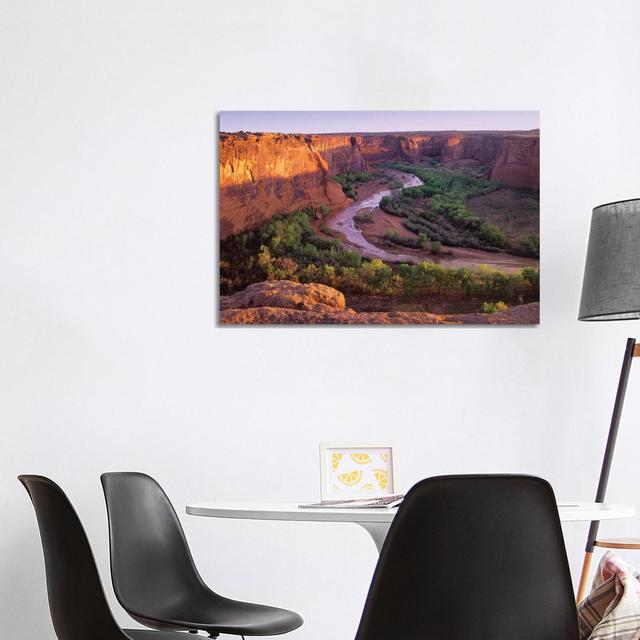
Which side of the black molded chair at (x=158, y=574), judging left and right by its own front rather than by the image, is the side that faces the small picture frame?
front

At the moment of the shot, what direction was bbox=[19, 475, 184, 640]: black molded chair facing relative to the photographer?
facing away from the viewer and to the right of the viewer

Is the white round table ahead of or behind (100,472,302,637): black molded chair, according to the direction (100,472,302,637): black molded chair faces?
ahead

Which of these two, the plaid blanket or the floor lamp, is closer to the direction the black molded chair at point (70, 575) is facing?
the floor lamp

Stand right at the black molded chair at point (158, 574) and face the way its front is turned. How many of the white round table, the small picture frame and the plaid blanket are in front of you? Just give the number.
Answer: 3

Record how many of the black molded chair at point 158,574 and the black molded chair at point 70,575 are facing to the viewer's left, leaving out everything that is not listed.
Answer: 0

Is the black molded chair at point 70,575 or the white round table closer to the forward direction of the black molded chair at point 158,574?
the white round table

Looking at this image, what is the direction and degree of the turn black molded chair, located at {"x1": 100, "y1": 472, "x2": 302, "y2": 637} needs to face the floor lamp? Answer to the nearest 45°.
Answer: approximately 45° to its left
